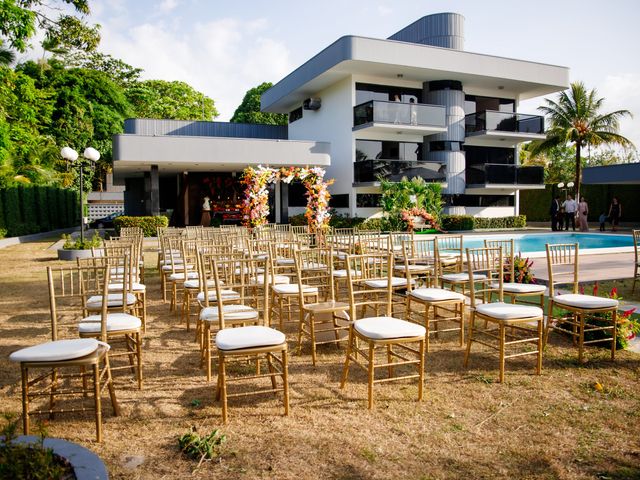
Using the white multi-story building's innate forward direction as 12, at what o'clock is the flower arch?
The flower arch is roughly at 2 o'clock from the white multi-story building.

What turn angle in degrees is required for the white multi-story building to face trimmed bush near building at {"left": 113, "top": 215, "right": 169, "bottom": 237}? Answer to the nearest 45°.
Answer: approximately 90° to its right

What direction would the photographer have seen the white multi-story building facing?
facing the viewer and to the right of the viewer

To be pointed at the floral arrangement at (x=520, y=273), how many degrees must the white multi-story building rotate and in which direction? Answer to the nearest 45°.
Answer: approximately 45° to its right

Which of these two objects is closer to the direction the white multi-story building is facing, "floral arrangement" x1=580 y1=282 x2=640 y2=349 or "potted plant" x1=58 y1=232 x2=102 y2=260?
the floral arrangement

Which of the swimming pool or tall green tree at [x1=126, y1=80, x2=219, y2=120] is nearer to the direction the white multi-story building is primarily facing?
the swimming pool

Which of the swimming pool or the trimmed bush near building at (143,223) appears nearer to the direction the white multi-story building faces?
the swimming pool

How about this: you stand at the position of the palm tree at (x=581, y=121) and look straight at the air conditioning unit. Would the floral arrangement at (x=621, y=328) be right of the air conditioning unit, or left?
left

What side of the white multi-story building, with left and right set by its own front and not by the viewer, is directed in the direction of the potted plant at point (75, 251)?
right

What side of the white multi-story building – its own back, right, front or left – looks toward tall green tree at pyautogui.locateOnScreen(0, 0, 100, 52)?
right

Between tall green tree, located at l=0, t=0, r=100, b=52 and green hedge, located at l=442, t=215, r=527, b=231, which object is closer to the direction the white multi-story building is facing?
the green hedge

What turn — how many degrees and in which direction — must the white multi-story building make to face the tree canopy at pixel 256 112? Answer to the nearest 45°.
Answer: approximately 180°
